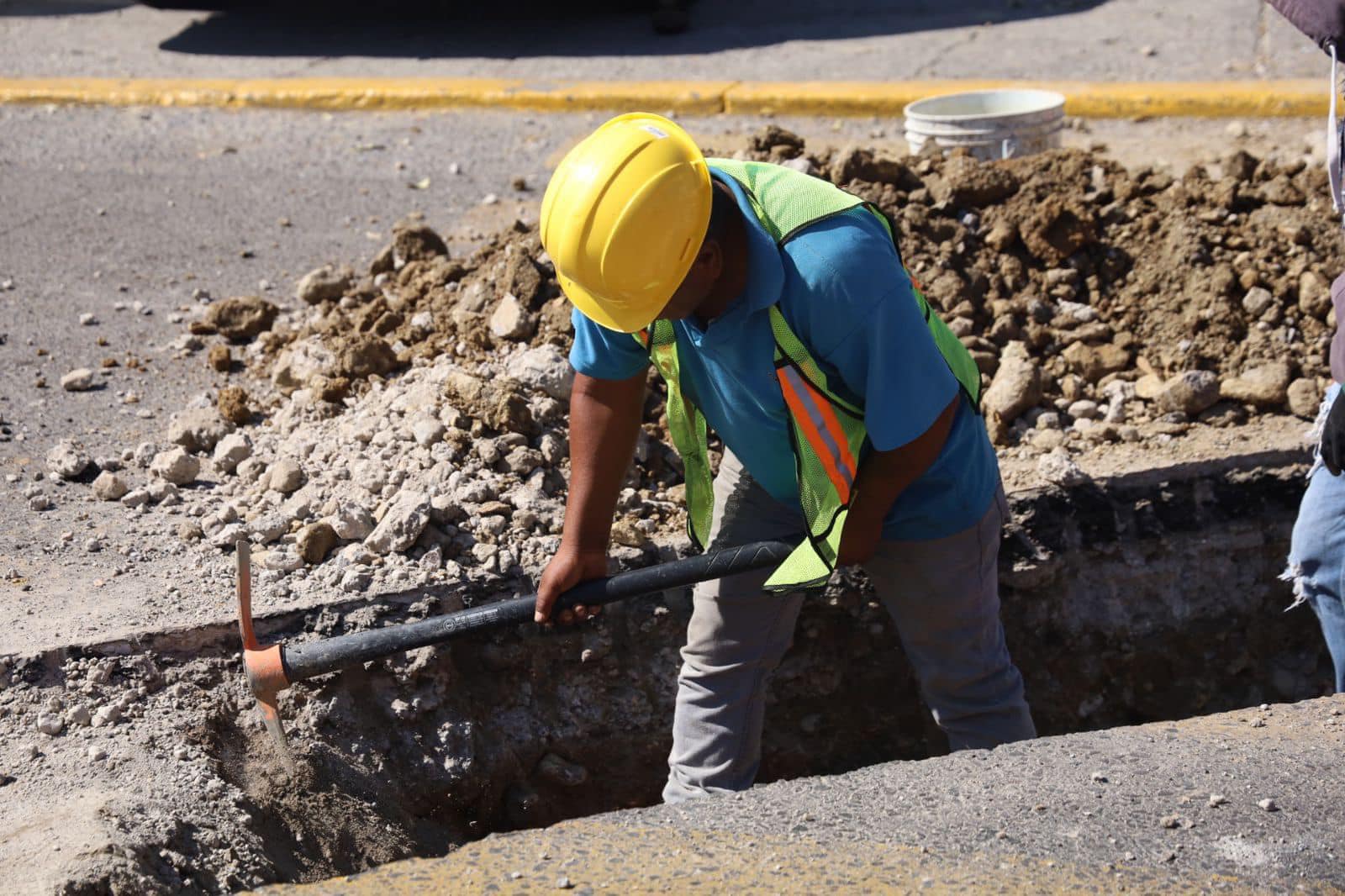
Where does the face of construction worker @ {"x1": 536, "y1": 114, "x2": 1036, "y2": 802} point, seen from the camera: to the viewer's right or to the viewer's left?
to the viewer's left

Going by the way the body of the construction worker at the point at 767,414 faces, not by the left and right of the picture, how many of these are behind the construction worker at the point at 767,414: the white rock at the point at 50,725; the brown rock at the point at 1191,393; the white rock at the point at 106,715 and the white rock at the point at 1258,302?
2

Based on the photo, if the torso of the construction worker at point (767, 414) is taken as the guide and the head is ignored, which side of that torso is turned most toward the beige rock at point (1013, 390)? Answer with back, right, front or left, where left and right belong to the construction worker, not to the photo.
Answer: back

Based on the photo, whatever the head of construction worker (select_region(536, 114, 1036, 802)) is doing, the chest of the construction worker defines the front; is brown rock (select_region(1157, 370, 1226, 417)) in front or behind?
behind

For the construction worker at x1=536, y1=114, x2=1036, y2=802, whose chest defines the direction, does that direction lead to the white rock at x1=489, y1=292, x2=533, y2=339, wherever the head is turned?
no

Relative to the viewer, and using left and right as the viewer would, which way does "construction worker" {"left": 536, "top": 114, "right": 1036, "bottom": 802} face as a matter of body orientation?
facing the viewer and to the left of the viewer

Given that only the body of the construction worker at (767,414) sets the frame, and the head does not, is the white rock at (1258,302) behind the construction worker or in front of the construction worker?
behind

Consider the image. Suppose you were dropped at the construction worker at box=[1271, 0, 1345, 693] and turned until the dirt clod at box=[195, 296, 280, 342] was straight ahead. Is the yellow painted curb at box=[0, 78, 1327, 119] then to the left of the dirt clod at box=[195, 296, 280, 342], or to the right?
right

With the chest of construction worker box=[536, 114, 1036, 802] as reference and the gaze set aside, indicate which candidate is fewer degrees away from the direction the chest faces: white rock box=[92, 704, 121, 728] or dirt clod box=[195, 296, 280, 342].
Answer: the white rock

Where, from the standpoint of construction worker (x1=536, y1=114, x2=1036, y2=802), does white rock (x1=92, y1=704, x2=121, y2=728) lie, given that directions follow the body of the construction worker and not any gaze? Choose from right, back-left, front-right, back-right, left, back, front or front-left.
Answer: front-right
